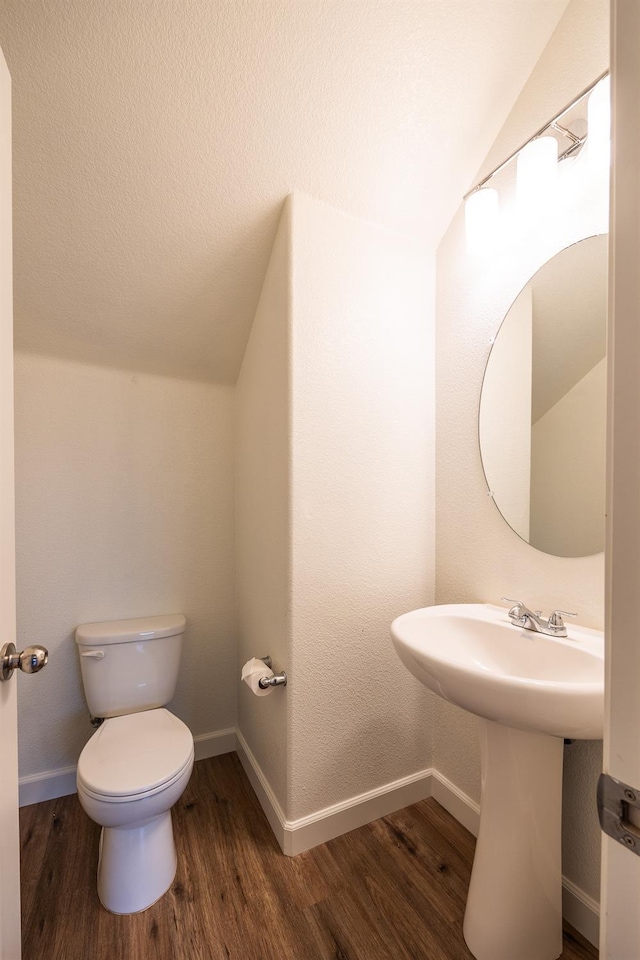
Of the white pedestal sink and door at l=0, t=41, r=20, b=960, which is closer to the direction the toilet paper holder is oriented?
the door

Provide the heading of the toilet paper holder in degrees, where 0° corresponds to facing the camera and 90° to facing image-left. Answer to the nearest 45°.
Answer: approximately 90°

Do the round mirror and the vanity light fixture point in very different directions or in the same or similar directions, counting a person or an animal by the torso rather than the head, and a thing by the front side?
same or similar directions

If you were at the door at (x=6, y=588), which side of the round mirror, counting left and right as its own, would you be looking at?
front

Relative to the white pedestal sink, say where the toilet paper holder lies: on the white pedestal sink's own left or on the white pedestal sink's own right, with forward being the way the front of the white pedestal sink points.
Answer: on the white pedestal sink's own right

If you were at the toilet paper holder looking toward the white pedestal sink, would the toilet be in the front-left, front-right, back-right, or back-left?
back-right

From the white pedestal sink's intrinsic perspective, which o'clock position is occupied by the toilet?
The toilet is roughly at 1 o'clock from the white pedestal sink.

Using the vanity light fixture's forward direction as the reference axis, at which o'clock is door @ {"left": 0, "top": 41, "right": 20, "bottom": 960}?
The door is roughly at 12 o'clock from the vanity light fixture.

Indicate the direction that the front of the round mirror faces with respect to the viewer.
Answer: facing the viewer and to the left of the viewer

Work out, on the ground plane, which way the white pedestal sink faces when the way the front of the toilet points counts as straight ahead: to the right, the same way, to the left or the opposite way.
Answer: to the right

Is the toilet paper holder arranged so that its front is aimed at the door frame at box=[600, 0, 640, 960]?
no

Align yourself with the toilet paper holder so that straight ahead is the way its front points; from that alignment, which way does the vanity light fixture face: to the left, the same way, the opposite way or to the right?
the same way

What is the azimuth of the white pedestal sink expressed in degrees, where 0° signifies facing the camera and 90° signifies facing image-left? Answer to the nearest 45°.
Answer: approximately 45°

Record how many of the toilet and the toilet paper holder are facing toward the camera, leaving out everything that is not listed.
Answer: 1

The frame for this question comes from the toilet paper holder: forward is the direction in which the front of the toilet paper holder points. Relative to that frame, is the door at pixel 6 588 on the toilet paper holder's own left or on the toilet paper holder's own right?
on the toilet paper holder's own left

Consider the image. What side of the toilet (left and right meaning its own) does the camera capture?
front

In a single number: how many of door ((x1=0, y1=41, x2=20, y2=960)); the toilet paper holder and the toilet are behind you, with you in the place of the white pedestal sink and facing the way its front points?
0
